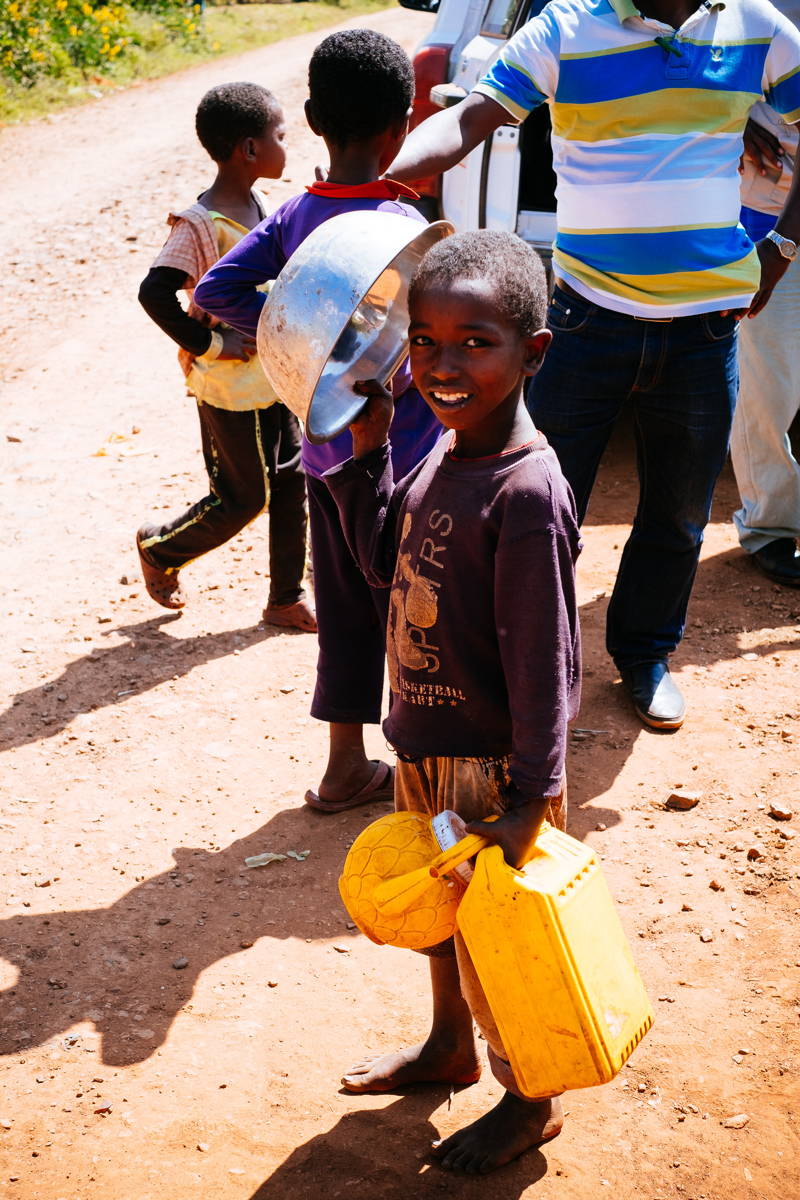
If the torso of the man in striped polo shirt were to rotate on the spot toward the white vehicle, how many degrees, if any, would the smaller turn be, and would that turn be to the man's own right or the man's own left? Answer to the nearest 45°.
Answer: approximately 180°

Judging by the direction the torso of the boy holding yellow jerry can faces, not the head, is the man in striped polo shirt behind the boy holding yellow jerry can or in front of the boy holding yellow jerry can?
behind

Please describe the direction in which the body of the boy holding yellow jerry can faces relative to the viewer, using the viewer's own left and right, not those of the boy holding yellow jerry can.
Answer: facing the viewer and to the left of the viewer

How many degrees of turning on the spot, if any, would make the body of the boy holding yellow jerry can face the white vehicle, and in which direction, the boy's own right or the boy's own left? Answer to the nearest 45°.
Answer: approximately 135° to the boy's own right

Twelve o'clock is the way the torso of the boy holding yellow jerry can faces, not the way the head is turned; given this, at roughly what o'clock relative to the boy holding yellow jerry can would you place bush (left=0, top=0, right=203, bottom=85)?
The bush is roughly at 4 o'clock from the boy holding yellow jerry can.

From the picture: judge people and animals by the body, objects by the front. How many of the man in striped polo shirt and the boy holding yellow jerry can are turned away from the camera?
0
